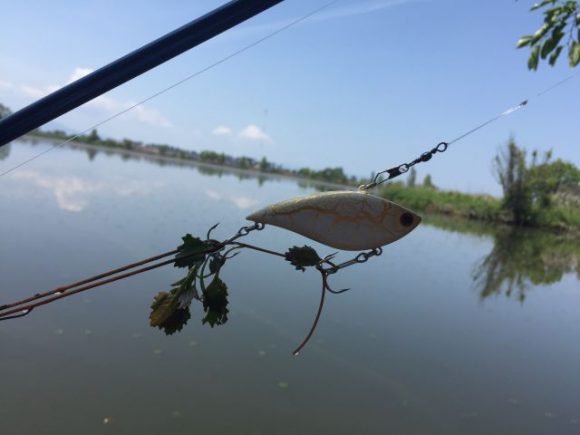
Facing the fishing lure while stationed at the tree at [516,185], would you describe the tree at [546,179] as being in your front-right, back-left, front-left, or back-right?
back-left

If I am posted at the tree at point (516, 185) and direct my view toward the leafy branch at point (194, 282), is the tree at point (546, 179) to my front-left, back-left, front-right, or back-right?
back-left

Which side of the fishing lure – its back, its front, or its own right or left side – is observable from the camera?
right

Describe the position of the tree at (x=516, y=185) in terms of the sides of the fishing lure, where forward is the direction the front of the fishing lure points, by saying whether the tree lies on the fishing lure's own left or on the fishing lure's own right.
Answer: on the fishing lure's own left

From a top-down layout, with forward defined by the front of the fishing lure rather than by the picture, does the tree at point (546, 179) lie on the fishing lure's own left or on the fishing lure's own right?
on the fishing lure's own left
